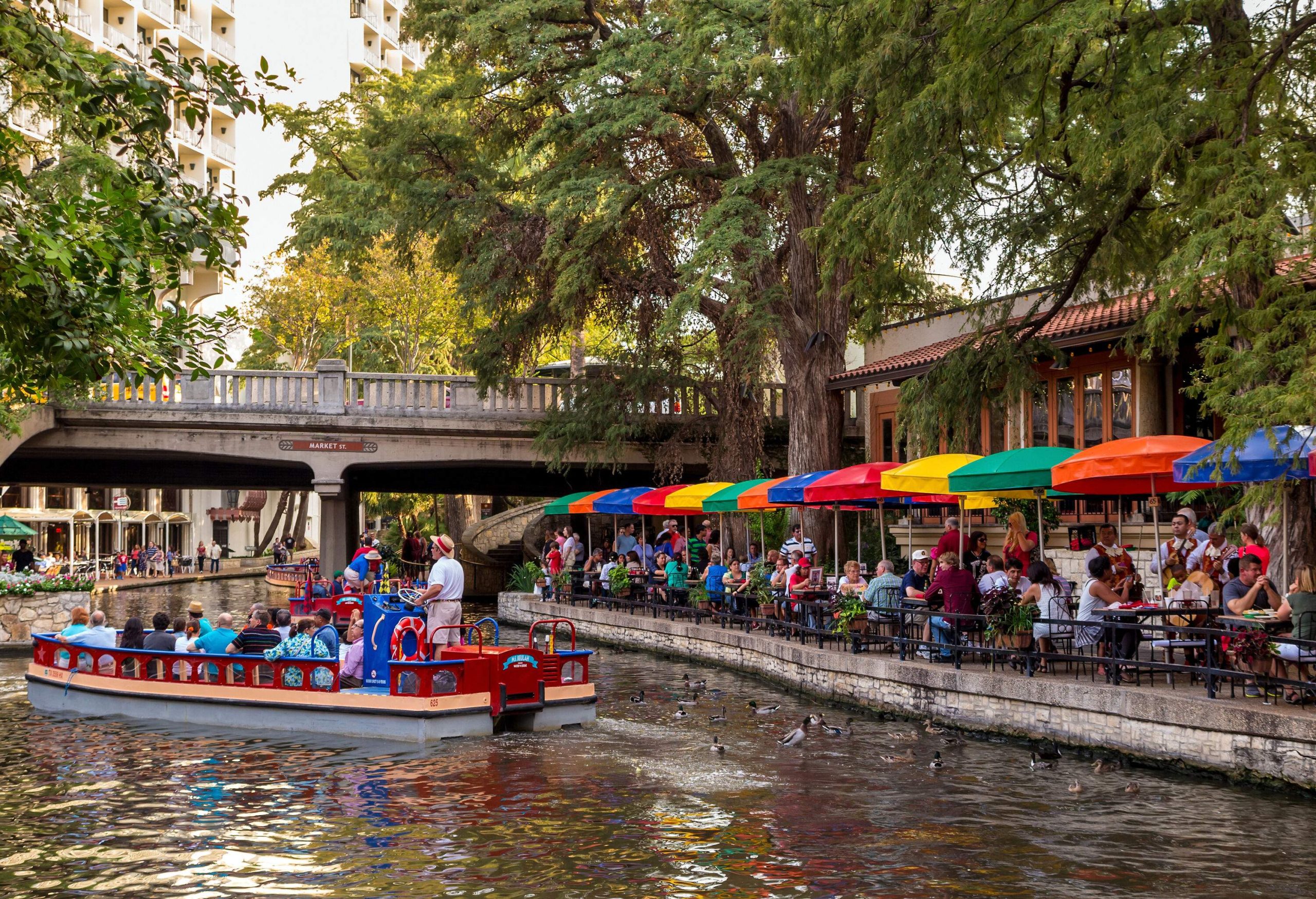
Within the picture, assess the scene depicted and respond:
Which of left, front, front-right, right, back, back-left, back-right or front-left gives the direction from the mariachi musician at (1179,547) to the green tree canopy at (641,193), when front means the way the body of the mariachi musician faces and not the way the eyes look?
back-right

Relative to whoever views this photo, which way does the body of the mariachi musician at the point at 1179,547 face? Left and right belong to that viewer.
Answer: facing the viewer

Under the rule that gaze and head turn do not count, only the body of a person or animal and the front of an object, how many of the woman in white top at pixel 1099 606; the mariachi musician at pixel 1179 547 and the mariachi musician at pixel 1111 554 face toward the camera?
2

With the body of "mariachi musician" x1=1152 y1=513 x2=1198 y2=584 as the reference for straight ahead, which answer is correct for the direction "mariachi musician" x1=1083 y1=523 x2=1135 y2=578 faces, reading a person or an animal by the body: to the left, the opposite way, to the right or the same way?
the same way

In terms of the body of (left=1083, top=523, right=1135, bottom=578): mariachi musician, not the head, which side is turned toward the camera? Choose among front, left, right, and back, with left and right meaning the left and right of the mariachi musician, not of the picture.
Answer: front

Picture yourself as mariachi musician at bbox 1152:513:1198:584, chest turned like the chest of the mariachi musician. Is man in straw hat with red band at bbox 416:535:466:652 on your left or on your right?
on your right

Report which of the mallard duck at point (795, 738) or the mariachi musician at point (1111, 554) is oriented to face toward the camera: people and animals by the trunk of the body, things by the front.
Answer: the mariachi musician

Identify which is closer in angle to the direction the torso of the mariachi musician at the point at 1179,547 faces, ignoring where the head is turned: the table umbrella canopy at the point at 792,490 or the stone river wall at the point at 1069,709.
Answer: the stone river wall

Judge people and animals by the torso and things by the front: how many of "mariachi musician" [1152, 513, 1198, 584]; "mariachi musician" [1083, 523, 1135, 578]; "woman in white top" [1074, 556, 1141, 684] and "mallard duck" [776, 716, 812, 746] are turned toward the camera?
2

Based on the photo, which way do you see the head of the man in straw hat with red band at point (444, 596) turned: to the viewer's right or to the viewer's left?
to the viewer's left
